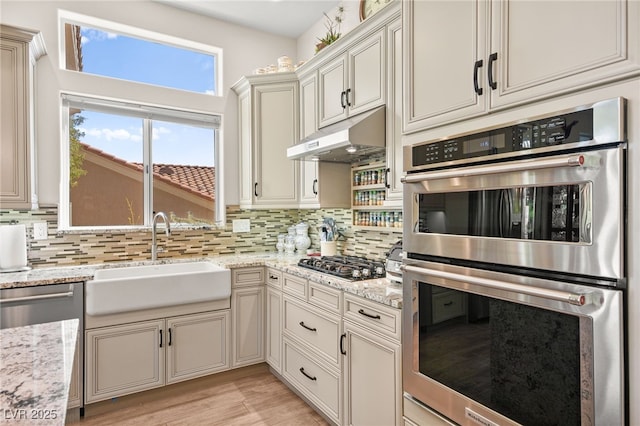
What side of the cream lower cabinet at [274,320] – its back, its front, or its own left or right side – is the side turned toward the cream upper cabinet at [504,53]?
left

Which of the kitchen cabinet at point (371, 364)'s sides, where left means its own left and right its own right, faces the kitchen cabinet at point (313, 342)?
right

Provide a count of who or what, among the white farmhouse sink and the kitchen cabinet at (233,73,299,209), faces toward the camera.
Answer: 2

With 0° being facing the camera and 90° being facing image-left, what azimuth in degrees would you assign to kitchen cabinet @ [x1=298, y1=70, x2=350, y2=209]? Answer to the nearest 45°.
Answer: approximately 45°

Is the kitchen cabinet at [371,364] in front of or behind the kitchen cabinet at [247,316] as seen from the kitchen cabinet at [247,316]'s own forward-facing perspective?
in front

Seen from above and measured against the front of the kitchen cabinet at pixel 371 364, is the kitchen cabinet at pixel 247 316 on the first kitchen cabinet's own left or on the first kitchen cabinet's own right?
on the first kitchen cabinet's own right

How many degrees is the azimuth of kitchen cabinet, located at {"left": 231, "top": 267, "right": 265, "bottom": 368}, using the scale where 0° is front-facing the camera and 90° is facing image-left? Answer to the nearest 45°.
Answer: approximately 315°

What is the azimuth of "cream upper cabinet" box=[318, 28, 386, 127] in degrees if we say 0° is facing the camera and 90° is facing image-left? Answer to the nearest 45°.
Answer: approximately 45°

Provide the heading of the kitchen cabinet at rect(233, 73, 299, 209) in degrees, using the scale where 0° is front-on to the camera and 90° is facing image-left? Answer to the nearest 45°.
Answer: approximately 0°

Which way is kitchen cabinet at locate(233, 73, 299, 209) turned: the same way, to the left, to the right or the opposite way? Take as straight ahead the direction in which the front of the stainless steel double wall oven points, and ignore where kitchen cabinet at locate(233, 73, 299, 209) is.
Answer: to the left

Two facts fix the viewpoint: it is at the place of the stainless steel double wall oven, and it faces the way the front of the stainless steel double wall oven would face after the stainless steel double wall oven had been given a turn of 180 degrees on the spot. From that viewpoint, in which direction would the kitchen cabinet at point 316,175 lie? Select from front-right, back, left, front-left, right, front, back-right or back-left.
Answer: left
